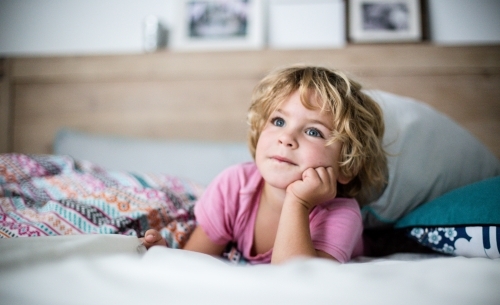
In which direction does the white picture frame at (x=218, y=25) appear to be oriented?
toward the camera

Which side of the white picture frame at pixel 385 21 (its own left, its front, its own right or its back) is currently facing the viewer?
front

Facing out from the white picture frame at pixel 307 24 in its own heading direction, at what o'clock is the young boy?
The young boy is roughly at 12 o'clock from the white picture frame.

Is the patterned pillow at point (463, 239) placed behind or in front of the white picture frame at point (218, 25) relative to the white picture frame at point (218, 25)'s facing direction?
in front

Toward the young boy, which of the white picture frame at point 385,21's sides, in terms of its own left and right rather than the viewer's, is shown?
front

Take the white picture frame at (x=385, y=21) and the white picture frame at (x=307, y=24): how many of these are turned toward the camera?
2
